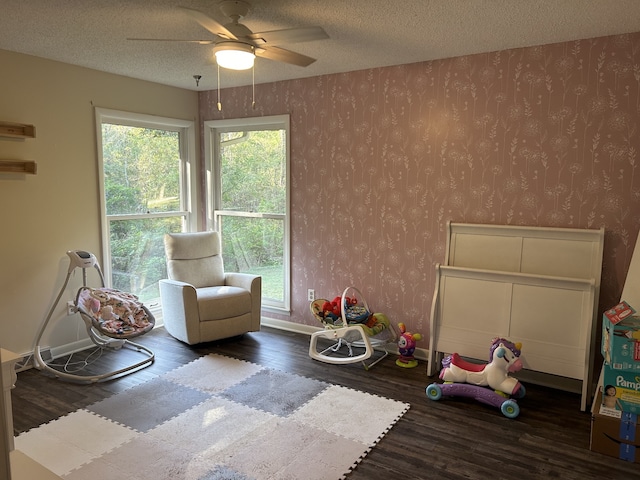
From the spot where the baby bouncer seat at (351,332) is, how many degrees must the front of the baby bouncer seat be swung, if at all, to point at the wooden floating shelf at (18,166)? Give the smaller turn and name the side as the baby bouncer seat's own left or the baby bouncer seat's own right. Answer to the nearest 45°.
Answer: approximately 135° to the baby bouncer seat's own right

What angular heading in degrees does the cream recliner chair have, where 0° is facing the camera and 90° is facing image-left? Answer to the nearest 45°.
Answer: approximately 315°

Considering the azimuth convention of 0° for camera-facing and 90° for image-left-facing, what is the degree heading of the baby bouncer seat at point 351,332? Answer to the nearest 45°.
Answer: approximately 315°

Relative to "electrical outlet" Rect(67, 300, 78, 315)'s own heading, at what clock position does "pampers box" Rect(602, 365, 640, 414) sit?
The pampers box is roughly at 12 o'clock from the electrical outlet.

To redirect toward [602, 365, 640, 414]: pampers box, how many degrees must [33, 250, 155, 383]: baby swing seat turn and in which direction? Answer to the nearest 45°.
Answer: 0° — it already faces it

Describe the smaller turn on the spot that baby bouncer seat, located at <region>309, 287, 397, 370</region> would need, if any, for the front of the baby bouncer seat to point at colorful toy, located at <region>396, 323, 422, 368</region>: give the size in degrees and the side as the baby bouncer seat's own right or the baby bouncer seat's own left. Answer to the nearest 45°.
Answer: approximately 45° to the baby bouncer seat's own left

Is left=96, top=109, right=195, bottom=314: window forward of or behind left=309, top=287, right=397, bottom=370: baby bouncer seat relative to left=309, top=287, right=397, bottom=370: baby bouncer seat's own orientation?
behind

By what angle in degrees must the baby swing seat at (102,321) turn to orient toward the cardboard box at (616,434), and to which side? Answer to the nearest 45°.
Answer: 0° — it already faces it

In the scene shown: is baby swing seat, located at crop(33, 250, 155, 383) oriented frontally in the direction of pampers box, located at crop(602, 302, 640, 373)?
yes

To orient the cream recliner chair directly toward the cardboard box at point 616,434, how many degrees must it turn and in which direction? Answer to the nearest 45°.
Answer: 0° — it already faces it
